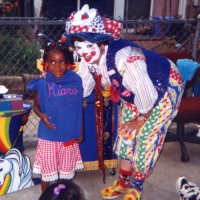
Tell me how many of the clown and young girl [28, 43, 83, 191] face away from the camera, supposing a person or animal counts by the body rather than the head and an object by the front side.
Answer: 0

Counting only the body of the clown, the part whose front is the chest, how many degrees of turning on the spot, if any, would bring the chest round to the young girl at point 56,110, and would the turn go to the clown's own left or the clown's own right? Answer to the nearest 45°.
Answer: approximately 45° to the clown's own right

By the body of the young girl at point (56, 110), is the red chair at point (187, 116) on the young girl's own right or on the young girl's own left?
on the young girl's own left

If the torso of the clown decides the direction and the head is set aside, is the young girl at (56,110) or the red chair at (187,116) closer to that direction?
the young girl

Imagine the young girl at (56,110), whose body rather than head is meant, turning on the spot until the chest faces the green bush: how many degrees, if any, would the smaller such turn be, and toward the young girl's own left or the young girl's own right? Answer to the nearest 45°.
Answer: approximately 180°

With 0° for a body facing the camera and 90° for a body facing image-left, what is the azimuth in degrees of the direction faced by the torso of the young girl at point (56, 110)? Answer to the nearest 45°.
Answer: approximately 0°

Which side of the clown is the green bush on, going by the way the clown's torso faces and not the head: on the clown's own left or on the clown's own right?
on the clown's own right

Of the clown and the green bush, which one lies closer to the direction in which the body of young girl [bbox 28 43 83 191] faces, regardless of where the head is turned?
the clown
